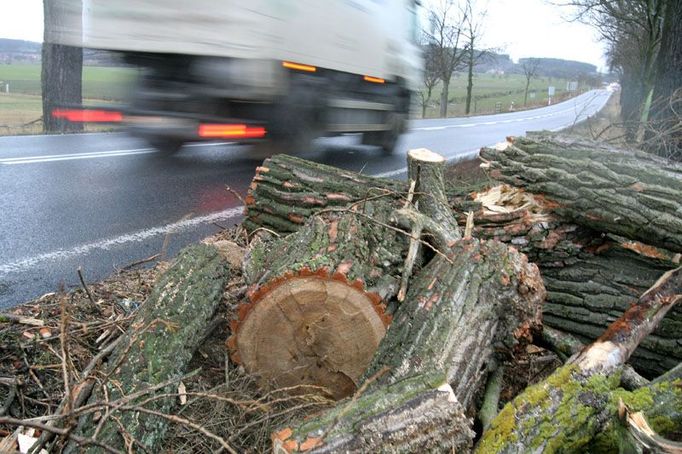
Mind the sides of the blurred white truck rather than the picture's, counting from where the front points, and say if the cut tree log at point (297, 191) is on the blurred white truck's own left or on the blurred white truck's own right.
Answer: on the blurred white truck's own right

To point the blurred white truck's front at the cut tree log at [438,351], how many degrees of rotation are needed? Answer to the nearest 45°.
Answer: approximately 135° to its right

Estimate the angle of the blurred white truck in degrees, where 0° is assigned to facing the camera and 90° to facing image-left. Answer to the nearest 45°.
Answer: approximately 225°

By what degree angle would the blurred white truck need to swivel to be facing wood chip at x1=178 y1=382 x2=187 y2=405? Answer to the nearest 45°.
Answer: approximately 135° to its right

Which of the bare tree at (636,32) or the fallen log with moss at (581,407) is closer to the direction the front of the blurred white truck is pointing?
the bare tree

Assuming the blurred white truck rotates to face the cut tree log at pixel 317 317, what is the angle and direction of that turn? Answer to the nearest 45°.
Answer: approximately 135° to its right

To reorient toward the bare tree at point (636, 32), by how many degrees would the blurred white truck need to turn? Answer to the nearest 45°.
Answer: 0° — it already faces it

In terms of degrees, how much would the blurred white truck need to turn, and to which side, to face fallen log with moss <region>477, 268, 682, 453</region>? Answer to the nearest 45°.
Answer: approximately 135° to its right

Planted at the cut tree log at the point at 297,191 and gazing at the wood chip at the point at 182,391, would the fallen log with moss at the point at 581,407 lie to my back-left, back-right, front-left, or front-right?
front-left

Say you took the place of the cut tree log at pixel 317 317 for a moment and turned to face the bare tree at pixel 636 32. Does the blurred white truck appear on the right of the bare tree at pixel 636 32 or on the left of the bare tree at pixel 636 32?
left

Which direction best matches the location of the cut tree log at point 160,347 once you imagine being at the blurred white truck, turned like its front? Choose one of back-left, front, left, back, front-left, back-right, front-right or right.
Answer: back-right

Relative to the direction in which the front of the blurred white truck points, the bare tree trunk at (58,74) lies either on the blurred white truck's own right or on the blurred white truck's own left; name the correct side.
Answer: on the blurred white truck's own left

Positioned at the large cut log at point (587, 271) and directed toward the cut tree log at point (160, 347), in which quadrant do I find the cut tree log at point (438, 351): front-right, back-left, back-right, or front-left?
front-left
